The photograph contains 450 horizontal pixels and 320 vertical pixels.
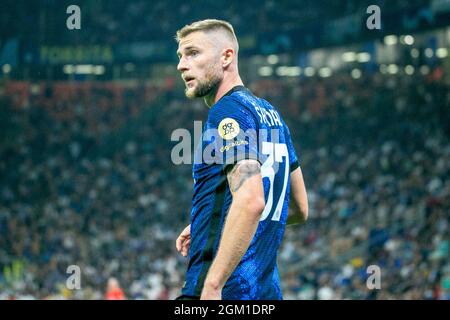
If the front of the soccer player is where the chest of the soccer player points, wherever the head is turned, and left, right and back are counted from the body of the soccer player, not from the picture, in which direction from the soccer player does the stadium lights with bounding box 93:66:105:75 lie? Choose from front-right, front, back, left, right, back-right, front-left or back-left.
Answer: front-right

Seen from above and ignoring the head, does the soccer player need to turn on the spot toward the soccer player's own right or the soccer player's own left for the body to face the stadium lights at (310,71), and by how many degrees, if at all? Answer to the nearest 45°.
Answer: approximately 45° to the soccer player's own right

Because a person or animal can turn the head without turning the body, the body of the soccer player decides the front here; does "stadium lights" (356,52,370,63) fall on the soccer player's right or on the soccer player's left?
on the soccer player's right

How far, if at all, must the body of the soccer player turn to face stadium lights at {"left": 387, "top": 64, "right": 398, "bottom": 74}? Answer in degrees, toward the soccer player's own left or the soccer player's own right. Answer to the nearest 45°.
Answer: approximately 45° to the soccer player's own right

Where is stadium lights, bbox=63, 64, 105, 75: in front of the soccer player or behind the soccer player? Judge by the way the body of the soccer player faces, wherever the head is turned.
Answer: in front

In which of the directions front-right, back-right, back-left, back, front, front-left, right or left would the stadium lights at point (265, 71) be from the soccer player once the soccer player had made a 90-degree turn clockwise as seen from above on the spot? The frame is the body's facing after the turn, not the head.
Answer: front-left

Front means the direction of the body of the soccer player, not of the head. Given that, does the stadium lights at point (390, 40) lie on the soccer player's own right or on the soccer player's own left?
on the soccer player's own right

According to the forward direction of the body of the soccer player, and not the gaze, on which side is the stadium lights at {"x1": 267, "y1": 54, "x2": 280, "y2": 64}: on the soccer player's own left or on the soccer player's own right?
on the soccer player's own right

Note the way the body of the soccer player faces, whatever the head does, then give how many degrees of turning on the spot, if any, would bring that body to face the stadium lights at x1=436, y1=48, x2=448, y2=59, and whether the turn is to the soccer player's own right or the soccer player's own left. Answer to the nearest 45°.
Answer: approximately 45° to the soccer player's own right

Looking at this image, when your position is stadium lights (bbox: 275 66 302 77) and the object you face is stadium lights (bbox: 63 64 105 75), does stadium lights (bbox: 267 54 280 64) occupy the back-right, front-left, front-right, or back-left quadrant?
front-right

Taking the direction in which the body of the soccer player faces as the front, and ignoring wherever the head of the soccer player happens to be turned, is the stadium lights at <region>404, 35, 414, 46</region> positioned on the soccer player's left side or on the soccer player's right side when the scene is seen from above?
on the soccer player's right side

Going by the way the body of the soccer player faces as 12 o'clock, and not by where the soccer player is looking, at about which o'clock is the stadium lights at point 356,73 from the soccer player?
The stadium lights is roughly at 2 o'clock from the soccer player.

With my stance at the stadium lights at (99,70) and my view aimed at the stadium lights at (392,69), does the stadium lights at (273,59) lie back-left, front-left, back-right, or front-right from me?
front-left

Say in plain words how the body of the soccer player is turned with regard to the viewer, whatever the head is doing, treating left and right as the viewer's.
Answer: facing away from the viewer and to the left of the viewer
